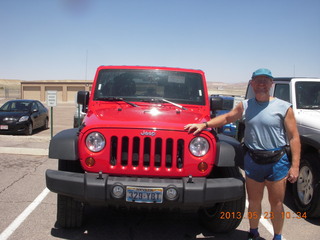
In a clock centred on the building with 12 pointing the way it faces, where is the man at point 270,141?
The man is roughly at 12 o'clock from the building.

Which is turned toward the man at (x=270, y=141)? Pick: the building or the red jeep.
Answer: the building

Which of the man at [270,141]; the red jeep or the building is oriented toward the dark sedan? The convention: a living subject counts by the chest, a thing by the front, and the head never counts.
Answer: the building

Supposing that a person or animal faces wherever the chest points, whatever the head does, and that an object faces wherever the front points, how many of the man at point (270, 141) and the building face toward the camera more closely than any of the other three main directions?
2

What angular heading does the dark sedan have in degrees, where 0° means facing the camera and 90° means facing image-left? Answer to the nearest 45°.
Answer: approximately 45°

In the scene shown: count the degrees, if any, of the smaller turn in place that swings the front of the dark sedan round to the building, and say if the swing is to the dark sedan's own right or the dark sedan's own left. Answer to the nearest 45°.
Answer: approximately 135° to the dark sedan's own right

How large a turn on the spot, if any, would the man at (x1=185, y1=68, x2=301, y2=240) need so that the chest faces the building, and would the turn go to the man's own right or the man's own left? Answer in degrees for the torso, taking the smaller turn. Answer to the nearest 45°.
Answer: approximately 135° to the man's own right

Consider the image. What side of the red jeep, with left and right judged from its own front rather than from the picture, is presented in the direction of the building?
back

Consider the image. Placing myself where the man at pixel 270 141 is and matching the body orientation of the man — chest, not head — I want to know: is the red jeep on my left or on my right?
on my right

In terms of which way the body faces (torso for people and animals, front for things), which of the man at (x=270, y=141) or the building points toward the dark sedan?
the building

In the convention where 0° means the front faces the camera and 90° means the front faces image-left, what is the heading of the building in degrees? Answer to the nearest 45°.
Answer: approximately 0°
